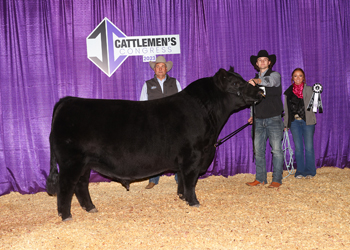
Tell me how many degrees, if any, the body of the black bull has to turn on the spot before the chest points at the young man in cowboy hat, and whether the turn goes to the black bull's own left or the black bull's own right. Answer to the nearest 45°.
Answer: approximately 45° to the black bull's own left

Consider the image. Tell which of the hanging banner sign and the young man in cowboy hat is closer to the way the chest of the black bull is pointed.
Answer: the young man in cowboy hat

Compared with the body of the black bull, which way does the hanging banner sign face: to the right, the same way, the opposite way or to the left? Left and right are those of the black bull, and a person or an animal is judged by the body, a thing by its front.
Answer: to the right

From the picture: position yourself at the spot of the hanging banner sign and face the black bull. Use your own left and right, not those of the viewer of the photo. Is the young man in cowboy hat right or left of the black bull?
left

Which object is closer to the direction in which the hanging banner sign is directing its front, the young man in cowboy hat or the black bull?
the black bull

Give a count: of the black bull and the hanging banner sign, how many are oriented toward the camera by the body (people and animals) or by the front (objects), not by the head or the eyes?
1

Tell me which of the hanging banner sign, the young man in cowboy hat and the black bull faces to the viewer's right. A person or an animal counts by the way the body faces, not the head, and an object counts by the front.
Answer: the black bull

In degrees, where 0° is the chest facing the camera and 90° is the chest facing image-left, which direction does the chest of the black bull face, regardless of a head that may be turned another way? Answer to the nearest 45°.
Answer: approximately 270°

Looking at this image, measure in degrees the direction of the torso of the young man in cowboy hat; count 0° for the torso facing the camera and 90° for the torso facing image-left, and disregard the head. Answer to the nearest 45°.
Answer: approximately 45°
